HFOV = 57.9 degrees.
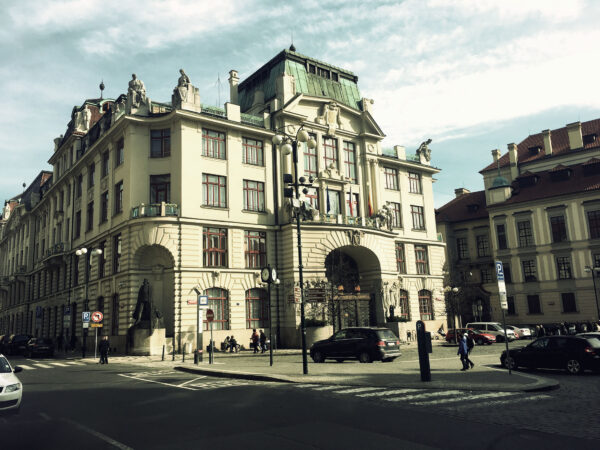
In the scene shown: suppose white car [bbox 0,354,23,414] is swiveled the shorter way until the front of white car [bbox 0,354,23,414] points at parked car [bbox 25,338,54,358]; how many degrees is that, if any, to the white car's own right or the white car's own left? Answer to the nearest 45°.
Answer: approximately 135° to the white car's own left

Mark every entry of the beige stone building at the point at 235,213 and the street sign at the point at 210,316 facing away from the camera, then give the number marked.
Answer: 0

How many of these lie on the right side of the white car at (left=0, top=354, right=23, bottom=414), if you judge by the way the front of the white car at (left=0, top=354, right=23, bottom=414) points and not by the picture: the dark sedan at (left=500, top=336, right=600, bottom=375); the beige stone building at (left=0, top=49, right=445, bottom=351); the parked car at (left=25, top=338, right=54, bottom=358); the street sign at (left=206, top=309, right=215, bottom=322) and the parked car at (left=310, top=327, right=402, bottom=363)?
0

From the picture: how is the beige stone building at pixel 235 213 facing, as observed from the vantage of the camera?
facing the viewer and to the right of the viewer

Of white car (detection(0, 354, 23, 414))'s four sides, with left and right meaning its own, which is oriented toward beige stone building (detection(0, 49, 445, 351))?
back

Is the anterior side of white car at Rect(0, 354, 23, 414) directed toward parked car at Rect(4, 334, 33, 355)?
no

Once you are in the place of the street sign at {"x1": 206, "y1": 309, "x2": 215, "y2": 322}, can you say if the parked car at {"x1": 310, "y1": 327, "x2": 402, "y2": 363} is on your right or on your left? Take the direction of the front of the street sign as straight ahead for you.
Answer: on your left

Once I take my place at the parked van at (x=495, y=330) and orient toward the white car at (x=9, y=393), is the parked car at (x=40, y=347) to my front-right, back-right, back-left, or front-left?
front-right

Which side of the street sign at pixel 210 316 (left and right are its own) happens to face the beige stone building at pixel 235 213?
back

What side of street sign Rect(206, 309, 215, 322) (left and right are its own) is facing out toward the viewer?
front

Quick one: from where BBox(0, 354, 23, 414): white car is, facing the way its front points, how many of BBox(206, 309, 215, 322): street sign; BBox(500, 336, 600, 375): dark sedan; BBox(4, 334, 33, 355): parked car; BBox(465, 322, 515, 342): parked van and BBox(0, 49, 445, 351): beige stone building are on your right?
0

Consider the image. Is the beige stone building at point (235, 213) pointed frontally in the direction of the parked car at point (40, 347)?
no

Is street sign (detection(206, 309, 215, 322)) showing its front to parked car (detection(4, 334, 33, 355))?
no

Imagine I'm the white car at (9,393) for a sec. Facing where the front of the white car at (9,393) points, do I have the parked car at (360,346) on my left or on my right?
on my left

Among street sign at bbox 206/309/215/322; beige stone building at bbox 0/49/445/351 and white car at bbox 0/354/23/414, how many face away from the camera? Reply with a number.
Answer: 0

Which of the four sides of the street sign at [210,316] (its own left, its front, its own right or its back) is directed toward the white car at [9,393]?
front

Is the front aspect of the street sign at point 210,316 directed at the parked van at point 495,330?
no

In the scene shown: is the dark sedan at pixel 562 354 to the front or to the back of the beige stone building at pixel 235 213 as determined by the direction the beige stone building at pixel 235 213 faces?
to the front
